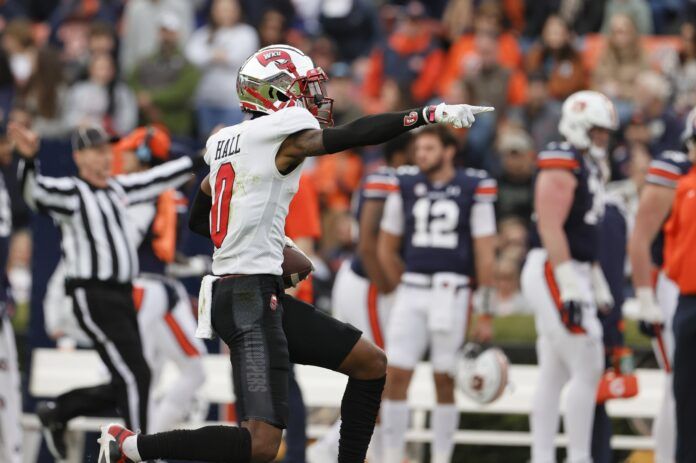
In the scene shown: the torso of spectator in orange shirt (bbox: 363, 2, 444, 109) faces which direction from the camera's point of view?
toward the camera

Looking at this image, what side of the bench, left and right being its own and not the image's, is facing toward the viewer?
front

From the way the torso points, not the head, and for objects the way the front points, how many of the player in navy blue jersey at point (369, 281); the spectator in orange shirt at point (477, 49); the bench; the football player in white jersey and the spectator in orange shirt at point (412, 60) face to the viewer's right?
2

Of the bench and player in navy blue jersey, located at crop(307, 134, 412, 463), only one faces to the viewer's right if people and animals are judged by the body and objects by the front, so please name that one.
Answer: the player in navy blue jersey

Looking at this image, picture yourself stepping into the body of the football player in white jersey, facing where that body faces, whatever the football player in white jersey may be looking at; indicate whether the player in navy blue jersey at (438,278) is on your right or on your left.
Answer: on your left

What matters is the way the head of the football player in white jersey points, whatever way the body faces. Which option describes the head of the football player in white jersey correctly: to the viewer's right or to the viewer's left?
to the viewer's right

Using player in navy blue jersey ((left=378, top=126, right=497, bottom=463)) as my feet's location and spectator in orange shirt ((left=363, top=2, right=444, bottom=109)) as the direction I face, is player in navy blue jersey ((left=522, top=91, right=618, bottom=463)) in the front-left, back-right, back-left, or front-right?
back-right

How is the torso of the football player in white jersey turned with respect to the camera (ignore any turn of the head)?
to the viewer's right

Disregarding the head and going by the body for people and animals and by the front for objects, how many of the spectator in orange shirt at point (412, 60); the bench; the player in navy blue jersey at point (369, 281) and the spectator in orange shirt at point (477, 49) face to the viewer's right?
1

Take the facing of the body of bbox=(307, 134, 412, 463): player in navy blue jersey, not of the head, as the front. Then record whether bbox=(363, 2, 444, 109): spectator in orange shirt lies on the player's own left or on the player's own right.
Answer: on the player's own left

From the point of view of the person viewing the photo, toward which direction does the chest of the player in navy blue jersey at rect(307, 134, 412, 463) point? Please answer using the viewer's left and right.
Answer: facing to the right of the viewer
